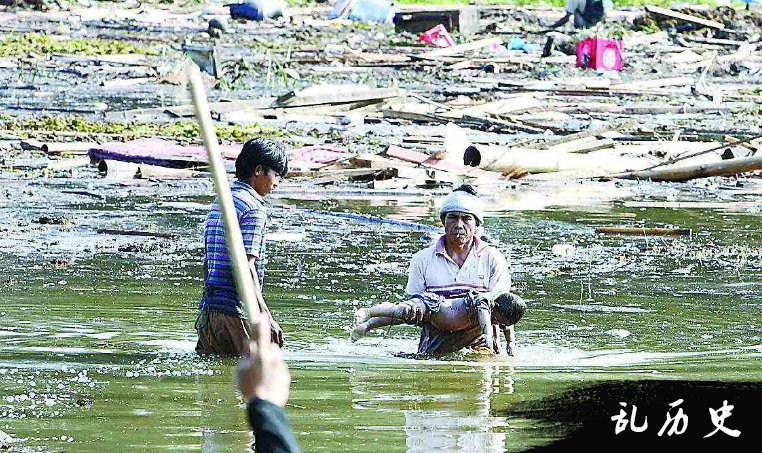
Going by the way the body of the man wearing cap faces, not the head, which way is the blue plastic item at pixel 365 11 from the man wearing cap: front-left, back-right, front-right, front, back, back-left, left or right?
back

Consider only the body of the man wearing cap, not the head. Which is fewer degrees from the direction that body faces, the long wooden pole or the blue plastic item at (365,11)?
the long wooden pole

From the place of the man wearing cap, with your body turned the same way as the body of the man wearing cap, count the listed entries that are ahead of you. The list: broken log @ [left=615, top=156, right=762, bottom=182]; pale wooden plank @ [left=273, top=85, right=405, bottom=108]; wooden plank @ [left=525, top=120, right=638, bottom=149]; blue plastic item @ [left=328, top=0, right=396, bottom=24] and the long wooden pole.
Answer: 1

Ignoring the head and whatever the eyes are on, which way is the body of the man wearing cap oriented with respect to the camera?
toward the camera

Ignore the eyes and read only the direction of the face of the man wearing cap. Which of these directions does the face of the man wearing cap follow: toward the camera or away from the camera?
toward the camera

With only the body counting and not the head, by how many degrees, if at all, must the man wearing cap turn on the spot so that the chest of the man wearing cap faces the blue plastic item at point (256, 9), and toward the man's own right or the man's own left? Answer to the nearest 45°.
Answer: approximately 180°

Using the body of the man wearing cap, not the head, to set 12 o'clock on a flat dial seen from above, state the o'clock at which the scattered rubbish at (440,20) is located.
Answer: The scattered rubbish is roughly at 6 o'clock from the man wearing cap.

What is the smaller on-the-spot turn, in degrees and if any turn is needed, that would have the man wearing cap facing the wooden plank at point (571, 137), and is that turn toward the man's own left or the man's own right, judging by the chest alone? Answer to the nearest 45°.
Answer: approximately 180°

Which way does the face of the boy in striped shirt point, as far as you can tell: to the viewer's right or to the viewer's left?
to the viewer's right

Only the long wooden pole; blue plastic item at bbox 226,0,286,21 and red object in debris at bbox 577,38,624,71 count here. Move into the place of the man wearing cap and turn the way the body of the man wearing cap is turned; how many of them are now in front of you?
1

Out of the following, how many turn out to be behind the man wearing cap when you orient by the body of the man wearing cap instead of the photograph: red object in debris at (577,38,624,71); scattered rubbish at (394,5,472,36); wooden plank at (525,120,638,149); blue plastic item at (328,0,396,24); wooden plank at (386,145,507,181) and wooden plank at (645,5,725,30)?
6

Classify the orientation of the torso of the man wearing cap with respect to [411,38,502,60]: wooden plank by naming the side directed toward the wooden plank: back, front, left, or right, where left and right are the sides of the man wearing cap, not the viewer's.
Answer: back

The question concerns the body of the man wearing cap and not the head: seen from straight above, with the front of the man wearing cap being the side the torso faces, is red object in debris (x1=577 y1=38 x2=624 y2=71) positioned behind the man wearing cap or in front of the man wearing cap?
behind
